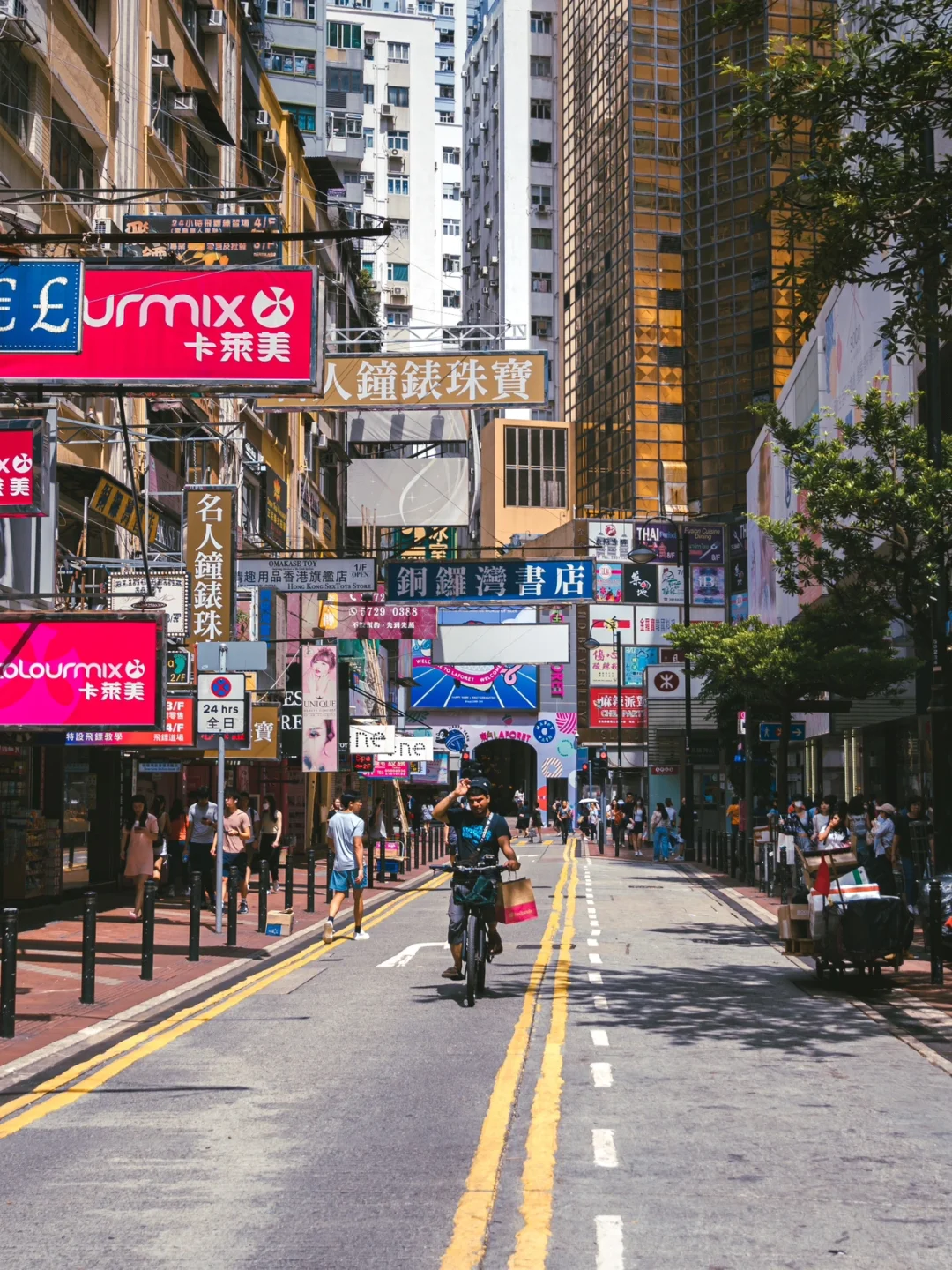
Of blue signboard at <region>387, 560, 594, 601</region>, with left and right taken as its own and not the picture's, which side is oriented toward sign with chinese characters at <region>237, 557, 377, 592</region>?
right

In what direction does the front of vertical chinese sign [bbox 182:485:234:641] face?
toward the camera

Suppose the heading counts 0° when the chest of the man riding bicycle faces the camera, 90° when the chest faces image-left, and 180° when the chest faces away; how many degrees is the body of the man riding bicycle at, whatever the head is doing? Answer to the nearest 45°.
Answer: approximately 0°

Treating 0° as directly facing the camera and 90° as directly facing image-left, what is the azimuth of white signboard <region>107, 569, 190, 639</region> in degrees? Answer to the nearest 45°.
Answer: approximately 0°

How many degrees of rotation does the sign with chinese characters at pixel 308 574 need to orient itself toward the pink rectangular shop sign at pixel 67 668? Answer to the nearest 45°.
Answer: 0° — it already faces it

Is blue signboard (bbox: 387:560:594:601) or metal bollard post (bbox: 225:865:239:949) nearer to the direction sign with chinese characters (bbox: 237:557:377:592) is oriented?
the metal bollard post

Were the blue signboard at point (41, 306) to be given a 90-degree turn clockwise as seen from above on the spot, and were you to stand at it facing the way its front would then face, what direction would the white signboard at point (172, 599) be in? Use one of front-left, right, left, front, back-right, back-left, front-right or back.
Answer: right

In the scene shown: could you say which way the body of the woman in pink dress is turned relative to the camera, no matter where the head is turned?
toward the camera

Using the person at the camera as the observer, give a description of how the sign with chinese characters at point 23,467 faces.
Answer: facing the viewer

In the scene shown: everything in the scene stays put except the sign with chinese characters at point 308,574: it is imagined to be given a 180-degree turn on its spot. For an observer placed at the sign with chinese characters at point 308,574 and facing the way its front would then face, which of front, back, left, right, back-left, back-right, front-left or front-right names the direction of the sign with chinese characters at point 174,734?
back-left

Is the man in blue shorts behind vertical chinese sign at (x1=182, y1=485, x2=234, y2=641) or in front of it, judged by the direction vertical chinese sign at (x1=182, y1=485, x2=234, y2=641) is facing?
in front
